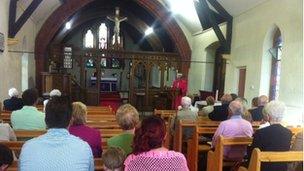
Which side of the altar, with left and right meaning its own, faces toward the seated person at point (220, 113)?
front

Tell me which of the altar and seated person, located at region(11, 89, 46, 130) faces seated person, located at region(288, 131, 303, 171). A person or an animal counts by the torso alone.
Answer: the altar

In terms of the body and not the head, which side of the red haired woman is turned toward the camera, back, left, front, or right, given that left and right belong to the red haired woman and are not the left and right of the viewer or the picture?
back

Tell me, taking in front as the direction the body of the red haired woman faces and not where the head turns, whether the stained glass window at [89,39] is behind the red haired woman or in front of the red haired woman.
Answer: in front

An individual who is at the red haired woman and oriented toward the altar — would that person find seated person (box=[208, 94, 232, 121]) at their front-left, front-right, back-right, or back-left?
front-right

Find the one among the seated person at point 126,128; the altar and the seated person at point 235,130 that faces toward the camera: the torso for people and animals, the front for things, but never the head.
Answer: the altar

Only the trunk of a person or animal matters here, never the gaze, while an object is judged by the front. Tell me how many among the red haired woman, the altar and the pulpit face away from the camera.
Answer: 1

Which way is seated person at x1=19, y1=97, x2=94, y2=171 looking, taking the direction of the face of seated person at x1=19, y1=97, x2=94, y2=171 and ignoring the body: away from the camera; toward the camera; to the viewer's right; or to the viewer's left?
away from the camera

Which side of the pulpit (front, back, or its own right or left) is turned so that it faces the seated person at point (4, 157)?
front

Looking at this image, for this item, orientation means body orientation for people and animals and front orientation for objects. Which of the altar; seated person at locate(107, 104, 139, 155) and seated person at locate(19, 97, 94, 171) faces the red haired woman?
the altar

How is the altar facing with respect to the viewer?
toward the camera

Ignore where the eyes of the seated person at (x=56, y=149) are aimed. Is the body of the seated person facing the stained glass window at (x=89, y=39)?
yes

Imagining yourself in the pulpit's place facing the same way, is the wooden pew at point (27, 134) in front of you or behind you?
in front

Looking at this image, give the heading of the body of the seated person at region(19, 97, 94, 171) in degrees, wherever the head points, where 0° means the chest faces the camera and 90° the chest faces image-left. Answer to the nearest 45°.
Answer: approximately 180°

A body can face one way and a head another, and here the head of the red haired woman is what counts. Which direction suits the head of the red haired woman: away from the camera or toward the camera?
away from the camera

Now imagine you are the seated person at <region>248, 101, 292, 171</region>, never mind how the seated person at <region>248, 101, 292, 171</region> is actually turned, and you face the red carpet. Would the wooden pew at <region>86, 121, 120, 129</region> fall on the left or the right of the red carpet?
left

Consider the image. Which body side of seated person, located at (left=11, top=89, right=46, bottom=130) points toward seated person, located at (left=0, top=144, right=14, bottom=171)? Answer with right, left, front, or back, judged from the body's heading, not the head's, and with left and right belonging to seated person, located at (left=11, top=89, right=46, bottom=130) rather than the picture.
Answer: back

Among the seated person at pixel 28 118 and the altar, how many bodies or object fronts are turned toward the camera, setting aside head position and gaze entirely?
1

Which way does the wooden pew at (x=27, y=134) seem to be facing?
away from the camera

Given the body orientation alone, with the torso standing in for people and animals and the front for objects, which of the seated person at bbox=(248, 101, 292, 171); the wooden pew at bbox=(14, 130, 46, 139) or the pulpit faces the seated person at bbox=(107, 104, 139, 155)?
the pulpit

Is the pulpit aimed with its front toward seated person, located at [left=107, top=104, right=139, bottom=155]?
yes

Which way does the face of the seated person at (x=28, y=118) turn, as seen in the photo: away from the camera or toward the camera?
away from the camera
